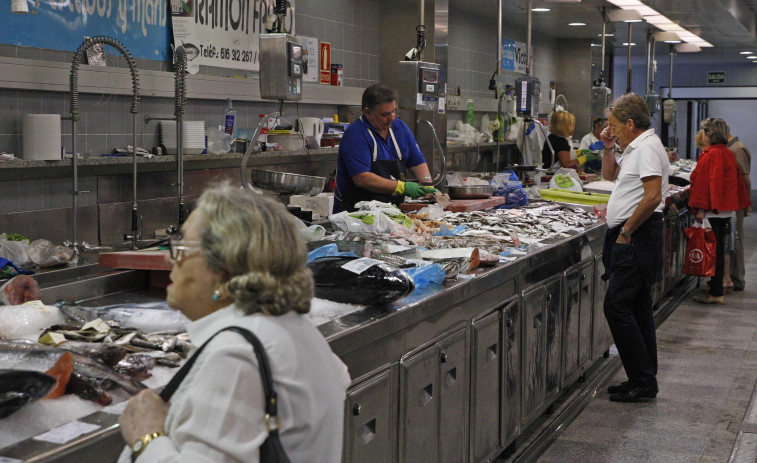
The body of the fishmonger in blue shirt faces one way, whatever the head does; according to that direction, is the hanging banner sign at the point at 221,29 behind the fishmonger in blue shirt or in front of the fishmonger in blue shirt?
behind

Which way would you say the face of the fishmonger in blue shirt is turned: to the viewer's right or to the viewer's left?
to the viewer's right

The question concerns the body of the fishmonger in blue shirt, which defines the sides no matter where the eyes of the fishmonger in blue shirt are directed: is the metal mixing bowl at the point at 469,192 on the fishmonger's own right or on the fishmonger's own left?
on the fishmonger's own left

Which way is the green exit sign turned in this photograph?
toward the camera

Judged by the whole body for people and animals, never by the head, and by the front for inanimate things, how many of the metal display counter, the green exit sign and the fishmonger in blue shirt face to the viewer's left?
0

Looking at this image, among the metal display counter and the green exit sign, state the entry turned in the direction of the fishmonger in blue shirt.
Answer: the green exit sign

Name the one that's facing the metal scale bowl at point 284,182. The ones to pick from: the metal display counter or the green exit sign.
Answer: the green exit sign

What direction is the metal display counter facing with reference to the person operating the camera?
facing the viewer and to the right of the viewer

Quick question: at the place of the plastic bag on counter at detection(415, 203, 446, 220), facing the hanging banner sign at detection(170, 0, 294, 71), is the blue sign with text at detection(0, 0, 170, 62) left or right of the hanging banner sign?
left

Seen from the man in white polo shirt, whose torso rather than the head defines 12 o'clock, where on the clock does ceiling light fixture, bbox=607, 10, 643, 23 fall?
The ceiling light fixture is roughly at 3 o'clock from the man in white polo shirt.

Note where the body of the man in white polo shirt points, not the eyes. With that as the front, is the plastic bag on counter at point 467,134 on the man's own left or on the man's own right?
on the man's own right

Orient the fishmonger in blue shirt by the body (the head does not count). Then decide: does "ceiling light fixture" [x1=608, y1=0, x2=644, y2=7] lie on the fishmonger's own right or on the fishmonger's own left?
on the fishmonger's own left

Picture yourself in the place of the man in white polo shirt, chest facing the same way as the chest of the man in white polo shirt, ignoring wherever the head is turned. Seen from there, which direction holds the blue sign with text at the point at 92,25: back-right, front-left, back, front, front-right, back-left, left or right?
front

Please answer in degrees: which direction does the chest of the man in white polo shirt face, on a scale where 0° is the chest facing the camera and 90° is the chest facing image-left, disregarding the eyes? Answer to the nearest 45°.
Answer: approximately 90°
